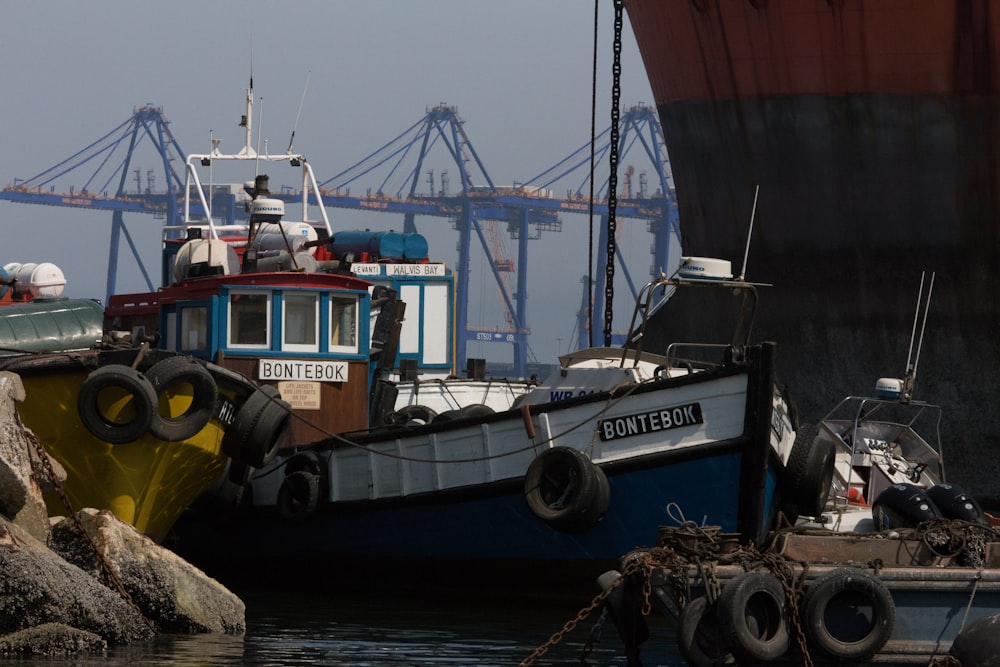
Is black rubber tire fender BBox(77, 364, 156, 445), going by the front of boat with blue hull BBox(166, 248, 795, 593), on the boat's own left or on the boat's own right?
on the boat's own right

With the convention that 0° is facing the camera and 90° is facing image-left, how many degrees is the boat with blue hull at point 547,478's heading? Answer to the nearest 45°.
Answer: approximately 315°

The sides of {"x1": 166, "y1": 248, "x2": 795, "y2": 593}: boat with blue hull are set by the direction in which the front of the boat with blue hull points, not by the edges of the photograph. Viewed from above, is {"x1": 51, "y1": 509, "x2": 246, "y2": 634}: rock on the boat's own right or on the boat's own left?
on the boat's own right

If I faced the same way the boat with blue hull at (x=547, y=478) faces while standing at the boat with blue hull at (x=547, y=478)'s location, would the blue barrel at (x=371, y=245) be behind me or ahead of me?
behind

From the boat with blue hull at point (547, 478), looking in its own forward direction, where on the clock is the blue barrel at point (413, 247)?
The blue barrel is roughly at 7 o'clock from the boat with blue hull.
